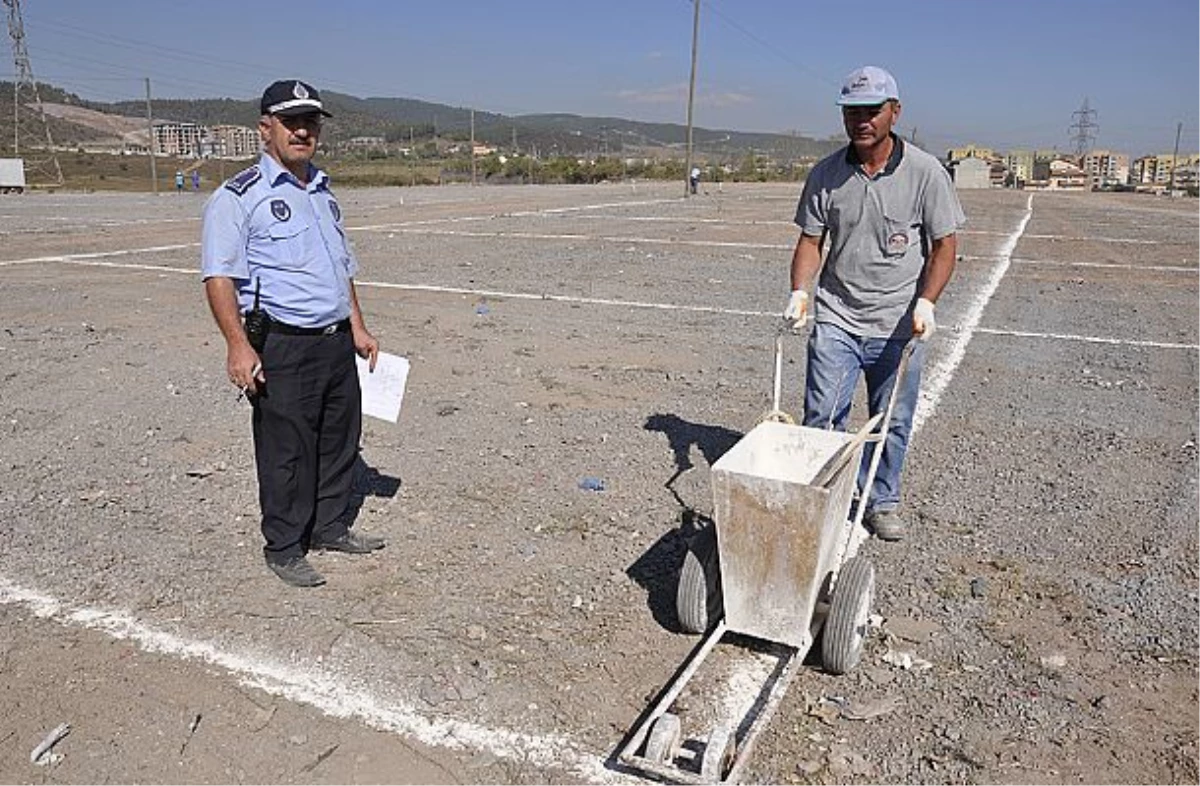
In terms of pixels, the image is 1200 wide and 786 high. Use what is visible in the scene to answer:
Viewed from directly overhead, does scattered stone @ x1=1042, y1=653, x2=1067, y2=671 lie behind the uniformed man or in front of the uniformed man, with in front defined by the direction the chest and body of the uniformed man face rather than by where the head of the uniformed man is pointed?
in front

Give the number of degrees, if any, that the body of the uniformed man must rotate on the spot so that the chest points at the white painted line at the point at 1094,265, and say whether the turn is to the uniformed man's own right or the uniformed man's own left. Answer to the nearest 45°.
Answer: approximately 90° to the uniformed man's own left

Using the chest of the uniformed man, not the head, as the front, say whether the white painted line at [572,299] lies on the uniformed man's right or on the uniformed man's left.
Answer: on the uniformed man's left

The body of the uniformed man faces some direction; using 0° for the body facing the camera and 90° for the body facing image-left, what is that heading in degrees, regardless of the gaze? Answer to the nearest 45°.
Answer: approximately 315°

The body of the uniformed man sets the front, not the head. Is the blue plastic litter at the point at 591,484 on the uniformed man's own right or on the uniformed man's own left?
on the uniformed man's own left

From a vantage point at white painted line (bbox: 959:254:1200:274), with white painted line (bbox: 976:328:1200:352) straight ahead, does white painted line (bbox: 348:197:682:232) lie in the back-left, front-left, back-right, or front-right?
back-right

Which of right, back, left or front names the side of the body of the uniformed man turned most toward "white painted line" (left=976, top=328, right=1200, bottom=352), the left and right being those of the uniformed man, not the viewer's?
left

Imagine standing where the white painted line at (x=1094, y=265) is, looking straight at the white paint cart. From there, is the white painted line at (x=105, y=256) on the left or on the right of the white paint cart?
right

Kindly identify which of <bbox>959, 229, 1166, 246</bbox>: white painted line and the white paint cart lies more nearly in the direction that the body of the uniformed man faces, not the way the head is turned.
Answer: the white paint cart

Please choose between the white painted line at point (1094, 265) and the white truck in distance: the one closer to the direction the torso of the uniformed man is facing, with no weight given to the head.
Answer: the white painted line

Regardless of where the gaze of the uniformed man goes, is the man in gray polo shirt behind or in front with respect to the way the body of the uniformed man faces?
in front
